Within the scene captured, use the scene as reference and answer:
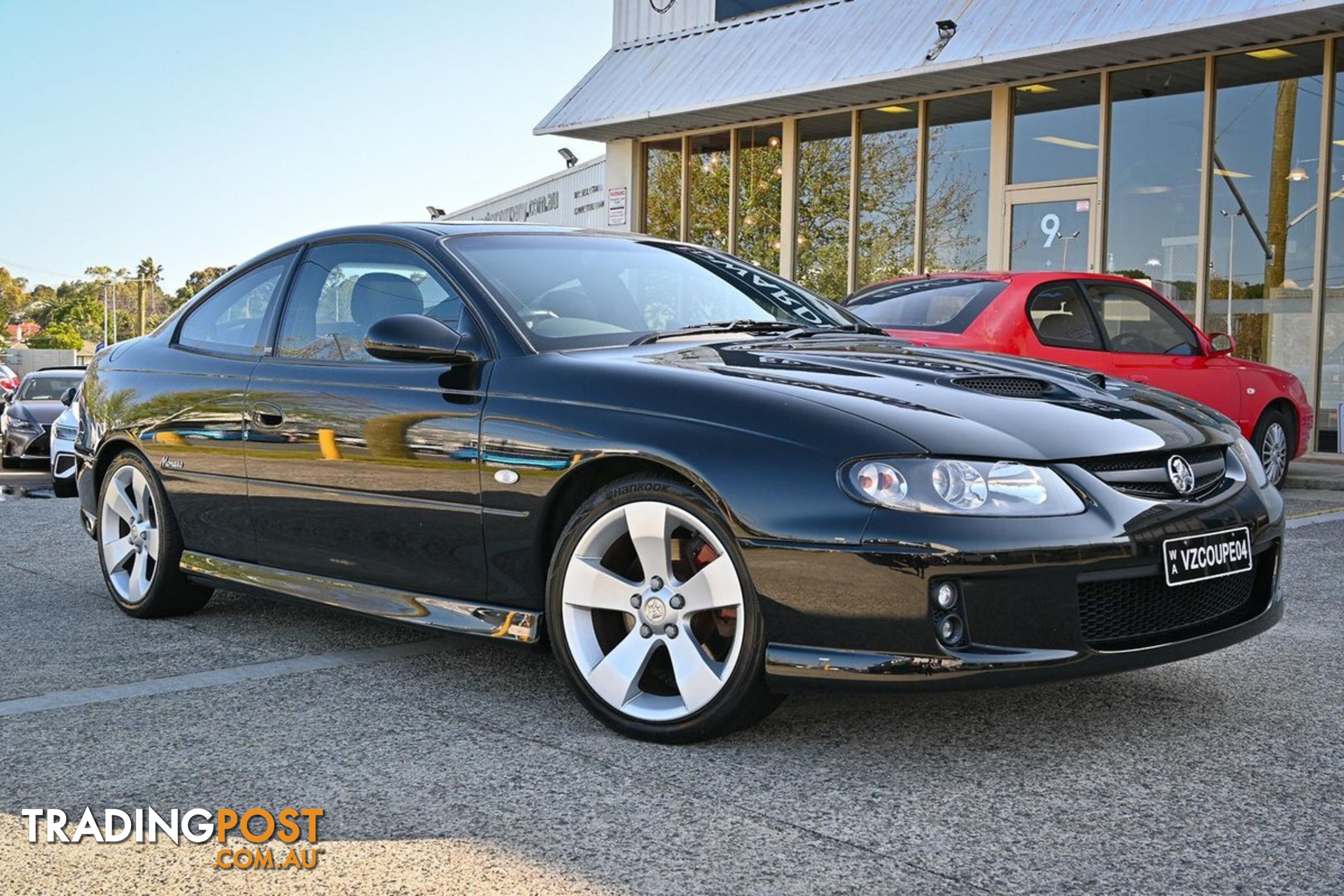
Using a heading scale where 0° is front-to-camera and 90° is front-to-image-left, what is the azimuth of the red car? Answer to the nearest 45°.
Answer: approximately 225°

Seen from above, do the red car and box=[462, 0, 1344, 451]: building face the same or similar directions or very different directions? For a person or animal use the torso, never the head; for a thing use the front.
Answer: very different directions

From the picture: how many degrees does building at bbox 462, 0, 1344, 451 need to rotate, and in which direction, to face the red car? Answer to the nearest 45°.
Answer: approximately 45° to its left

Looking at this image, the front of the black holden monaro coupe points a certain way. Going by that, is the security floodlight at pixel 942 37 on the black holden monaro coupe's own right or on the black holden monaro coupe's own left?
on the black holden monaro coupe's own left
